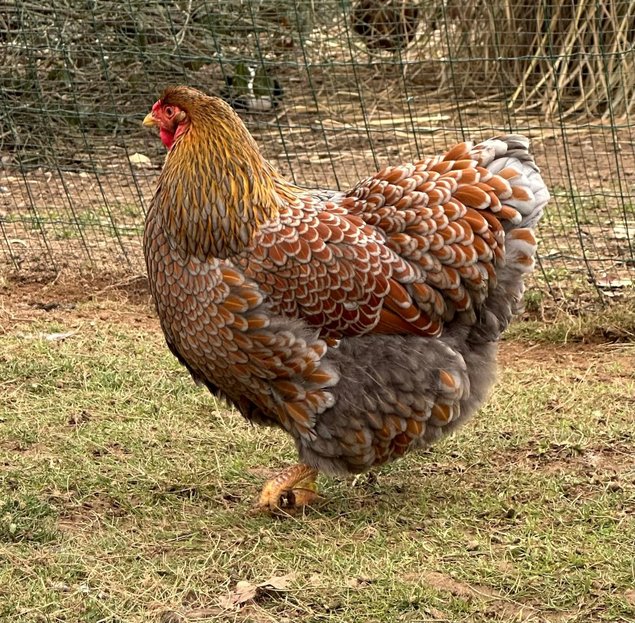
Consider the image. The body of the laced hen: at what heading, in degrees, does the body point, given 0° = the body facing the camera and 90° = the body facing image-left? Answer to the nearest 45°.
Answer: approximately 90°

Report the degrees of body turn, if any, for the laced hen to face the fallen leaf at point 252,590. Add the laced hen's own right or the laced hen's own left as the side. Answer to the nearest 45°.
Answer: approximately 90° to the laced hen's own left

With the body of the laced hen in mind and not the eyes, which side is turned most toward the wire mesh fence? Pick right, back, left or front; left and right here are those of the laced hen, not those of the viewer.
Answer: right

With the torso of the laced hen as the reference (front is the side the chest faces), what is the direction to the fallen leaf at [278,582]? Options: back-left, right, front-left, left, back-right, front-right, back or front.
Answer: left

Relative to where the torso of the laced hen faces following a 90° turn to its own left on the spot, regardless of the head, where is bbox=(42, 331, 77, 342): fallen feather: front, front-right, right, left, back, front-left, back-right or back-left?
back-right
